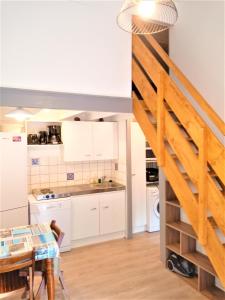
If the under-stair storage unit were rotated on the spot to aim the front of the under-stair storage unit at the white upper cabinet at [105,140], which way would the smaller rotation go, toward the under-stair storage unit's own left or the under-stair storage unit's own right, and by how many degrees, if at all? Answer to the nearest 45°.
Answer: approximately 90° to the under-stair storage unit's own right

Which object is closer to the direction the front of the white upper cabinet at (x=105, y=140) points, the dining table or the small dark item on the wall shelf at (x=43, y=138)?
the dining table

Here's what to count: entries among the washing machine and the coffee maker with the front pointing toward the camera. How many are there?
2

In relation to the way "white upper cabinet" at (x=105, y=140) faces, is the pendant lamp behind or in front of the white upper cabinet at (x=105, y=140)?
in front

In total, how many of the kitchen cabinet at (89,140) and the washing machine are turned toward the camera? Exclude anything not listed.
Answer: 2

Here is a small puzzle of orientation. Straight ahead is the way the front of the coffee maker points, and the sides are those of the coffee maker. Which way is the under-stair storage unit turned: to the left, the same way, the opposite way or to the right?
to the right
